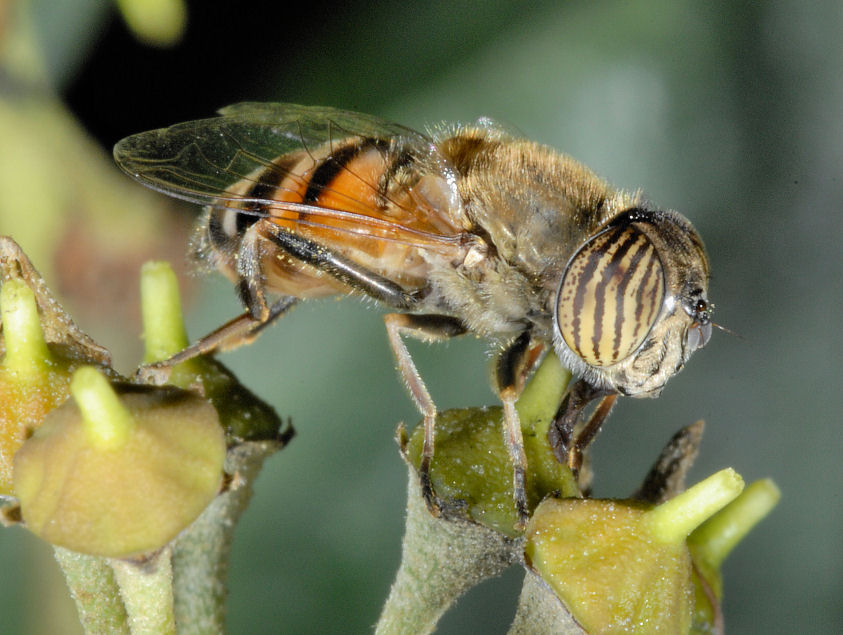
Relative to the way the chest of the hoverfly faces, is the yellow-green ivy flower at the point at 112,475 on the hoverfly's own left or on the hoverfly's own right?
on the hoverfly's own right

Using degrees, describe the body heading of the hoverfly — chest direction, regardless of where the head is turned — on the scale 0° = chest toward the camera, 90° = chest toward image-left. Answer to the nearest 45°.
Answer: approximately 270°

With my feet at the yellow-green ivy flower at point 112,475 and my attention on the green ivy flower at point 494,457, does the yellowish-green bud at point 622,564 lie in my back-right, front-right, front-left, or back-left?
front-right

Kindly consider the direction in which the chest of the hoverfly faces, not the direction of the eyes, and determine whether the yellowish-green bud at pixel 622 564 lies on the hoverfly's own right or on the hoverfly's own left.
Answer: on the hoverfly's own right
